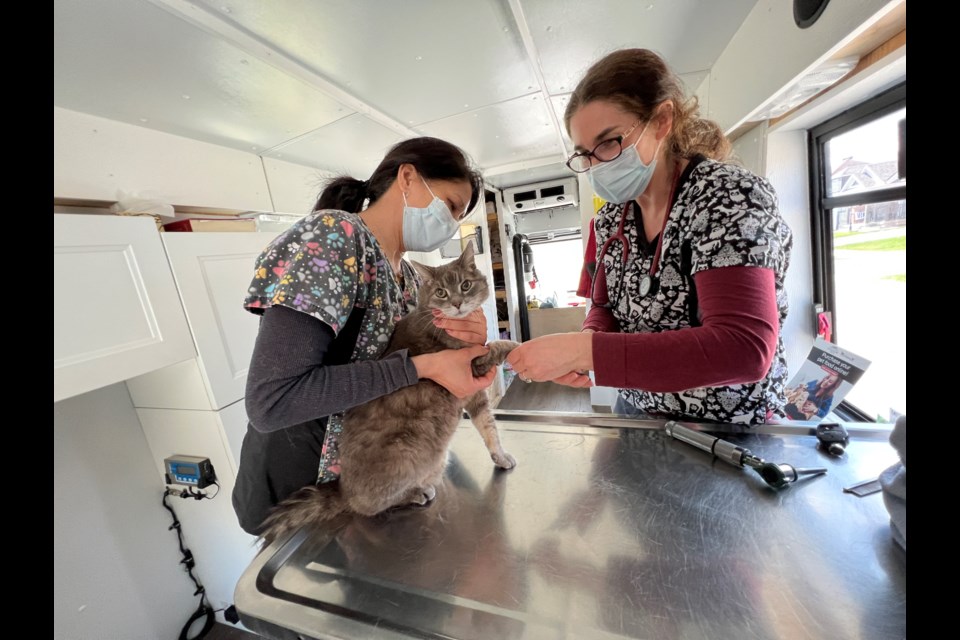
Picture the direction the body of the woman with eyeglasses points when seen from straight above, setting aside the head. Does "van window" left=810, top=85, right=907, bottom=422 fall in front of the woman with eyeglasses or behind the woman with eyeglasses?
behind

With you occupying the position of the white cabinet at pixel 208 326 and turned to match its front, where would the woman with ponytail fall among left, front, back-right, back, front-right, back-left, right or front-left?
front-right

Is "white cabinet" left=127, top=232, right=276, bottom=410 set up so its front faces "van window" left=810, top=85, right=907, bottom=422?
yes

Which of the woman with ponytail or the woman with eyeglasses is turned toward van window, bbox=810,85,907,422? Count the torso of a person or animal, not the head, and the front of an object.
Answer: the woman with ponytail

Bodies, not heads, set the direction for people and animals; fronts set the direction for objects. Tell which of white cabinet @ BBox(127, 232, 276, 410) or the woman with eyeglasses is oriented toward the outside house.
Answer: the white cabinet

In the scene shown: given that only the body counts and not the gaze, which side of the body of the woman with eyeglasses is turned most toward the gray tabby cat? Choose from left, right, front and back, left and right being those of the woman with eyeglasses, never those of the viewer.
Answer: front

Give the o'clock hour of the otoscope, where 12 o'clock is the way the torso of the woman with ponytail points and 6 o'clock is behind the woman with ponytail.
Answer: The otoscope is roughly at 1 o'clock from the woman with ponytail.

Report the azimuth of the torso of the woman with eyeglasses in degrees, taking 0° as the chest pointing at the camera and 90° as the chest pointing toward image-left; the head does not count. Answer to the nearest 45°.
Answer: approximately 45°

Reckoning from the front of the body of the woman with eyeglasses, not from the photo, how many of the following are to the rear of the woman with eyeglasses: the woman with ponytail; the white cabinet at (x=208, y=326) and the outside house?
1

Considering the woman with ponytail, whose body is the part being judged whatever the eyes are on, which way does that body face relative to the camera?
to the viewer's right

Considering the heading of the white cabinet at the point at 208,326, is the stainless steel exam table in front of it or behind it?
in front

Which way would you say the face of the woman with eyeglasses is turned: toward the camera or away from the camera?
toward the camera

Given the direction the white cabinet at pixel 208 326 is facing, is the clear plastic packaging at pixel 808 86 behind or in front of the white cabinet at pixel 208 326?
in front

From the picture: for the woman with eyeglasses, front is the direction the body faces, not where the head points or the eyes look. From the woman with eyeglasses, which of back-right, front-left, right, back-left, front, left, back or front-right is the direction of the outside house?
back

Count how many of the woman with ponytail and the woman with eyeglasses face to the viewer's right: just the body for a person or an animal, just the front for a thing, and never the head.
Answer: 1

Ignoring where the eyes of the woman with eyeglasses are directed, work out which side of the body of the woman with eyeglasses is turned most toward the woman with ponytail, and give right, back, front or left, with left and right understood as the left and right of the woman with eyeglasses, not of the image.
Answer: front

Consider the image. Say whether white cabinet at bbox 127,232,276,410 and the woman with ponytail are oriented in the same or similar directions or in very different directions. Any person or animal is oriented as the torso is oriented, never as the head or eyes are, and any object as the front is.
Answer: same or similar directions

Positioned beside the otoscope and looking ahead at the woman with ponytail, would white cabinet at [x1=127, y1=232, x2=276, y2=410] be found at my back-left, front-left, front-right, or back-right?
front-right

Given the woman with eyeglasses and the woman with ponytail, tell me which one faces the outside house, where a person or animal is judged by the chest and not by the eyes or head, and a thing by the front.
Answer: the woman with ponytail

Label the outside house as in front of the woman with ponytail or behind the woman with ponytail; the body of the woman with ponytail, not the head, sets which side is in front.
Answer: in front

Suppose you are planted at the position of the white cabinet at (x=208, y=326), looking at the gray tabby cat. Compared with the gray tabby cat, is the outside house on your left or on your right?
left
